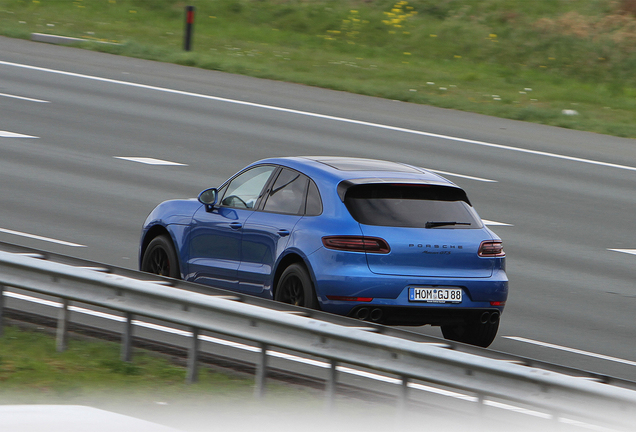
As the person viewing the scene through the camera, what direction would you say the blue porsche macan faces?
facing away from the viewer and to the left of the viewer

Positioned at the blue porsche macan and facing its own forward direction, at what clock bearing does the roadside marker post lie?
The roadside marker post is roughly at 1 o'clock from the blue porsche macan.
